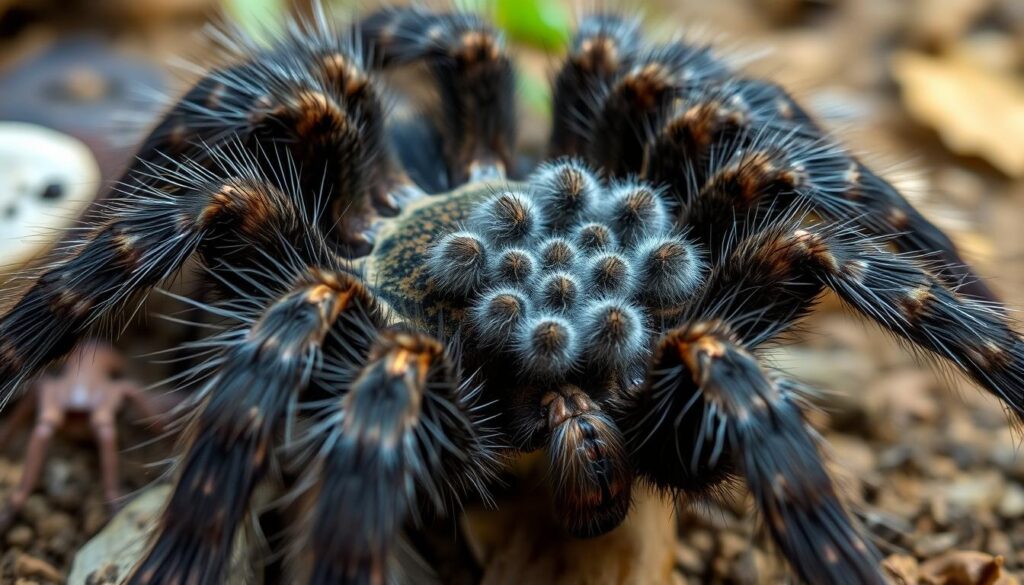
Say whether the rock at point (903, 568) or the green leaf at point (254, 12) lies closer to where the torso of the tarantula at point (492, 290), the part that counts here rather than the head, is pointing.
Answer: the rock

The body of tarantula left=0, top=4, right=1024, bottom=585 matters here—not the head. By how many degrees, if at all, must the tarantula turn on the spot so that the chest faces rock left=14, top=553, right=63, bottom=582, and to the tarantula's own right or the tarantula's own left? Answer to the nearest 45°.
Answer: approximately 90° to the tarantula's own right

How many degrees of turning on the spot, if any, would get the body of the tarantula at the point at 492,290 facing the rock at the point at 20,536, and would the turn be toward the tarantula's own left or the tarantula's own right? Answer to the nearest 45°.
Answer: approximately 90° to the tarantula's own right

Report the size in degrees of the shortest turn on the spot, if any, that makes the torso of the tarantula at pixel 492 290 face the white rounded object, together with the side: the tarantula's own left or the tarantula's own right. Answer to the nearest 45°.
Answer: approximately 135° to the tarantula's own right

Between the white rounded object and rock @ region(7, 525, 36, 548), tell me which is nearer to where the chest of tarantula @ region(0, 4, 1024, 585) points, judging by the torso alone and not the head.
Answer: the rock

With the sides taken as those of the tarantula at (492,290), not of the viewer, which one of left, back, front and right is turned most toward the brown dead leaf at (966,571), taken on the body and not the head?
left

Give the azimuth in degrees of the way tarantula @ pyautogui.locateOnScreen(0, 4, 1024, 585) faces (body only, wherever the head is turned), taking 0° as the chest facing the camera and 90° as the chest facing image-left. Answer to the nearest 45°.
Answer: approximately 0°

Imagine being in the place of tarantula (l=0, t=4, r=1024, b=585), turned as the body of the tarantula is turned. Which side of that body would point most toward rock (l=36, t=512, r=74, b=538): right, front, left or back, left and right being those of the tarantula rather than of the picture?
right
